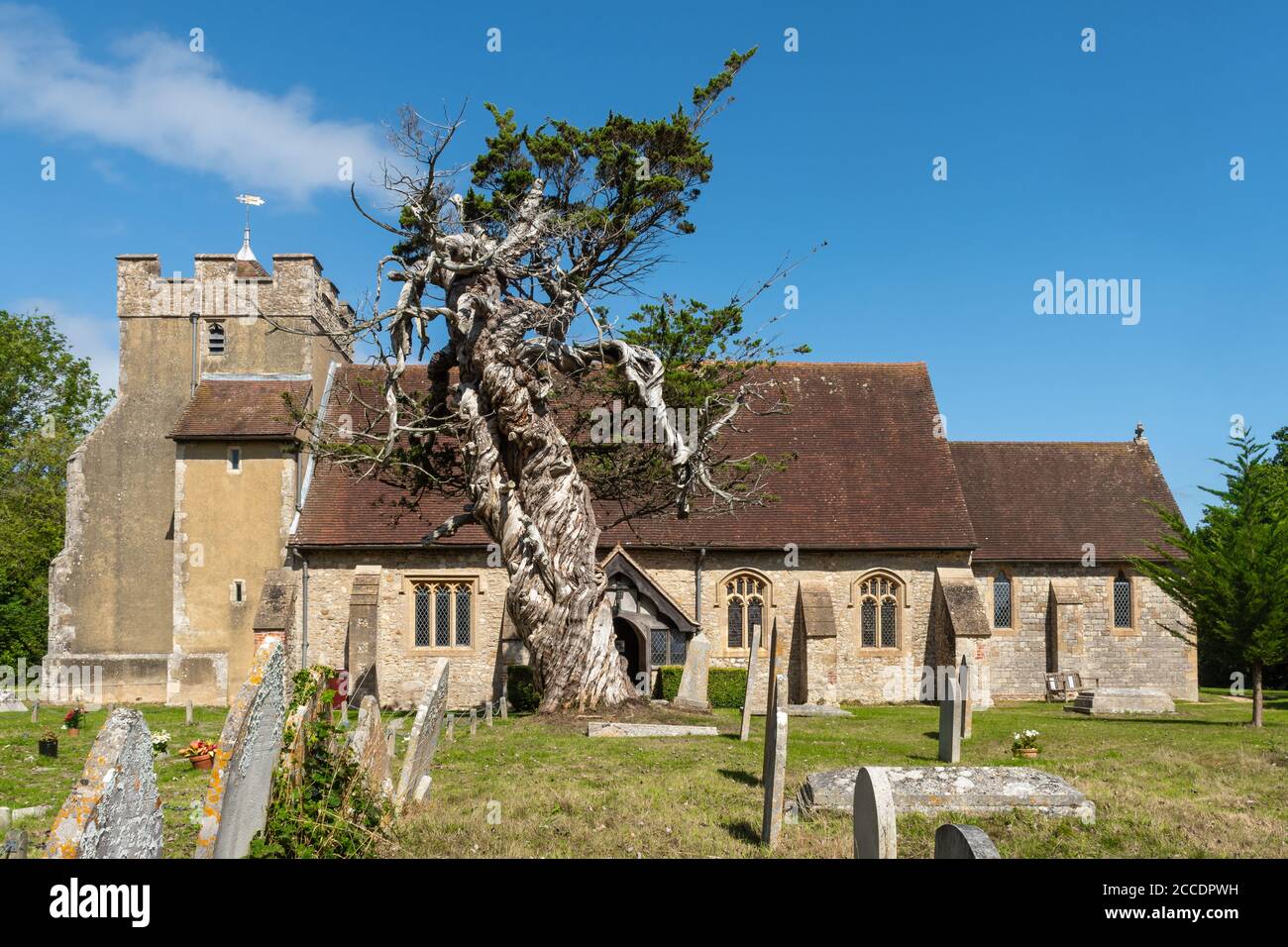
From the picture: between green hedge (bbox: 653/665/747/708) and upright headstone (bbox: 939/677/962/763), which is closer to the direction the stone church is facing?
the upright headstone

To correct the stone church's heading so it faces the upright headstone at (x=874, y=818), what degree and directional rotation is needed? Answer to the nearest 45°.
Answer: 0° — it already faces it

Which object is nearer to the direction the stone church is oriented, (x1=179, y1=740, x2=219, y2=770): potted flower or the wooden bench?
the potted flower

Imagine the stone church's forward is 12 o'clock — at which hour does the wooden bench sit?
The wooden bench is roughly at 9 o'clock from the stone church.

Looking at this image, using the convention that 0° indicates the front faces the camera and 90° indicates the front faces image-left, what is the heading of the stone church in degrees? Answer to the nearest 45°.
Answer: approximately 0°

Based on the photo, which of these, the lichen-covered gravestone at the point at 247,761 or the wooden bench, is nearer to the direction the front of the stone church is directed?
the lichen-covered gravestone

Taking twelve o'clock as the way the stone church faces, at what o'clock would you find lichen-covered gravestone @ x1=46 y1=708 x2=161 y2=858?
The lichen-covered gravestone is roughly at 12 o'clock from the stone church.
